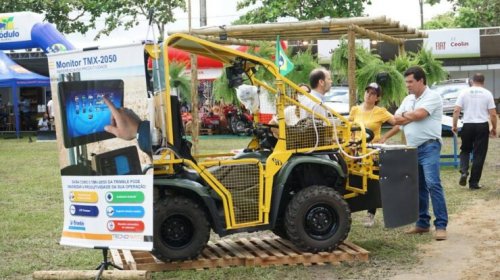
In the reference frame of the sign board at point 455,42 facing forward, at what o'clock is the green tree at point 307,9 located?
The green tree is roughly at 3 o'clock from the sign board.

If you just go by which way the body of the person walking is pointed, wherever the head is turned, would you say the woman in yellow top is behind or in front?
behind

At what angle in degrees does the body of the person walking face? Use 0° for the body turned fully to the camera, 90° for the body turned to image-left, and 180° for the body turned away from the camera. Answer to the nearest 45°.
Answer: approximately 180°

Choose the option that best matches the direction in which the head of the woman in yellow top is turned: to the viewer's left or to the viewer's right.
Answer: to the viewer's left

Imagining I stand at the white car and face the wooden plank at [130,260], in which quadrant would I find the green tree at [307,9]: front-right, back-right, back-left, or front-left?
back-right

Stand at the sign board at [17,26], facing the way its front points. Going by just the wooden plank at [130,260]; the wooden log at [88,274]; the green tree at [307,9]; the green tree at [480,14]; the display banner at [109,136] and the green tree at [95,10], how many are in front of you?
3

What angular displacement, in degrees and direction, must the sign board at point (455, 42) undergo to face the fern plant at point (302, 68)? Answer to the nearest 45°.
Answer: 0° — it already faces it
